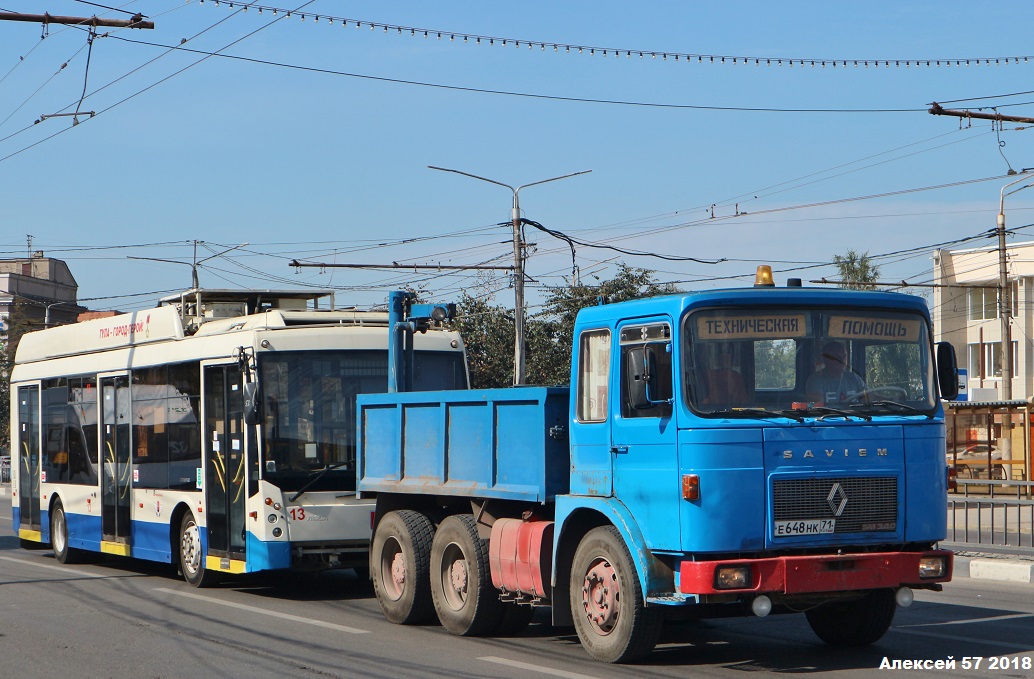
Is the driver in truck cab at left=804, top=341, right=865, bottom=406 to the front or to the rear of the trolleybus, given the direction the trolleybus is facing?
to the front

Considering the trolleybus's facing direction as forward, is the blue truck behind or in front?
in front

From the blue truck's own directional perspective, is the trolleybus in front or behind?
behind

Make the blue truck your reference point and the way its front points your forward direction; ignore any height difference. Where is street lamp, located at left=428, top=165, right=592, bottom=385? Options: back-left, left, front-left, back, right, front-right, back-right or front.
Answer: back-left

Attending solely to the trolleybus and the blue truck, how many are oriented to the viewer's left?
0

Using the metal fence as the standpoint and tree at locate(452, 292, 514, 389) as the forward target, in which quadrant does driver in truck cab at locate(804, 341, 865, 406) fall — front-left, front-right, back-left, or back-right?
back-left

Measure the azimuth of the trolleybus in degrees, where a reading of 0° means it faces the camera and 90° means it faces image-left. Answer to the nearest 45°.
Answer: approximately 315°

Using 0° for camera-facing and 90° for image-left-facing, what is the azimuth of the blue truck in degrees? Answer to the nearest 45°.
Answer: approximately 315°
